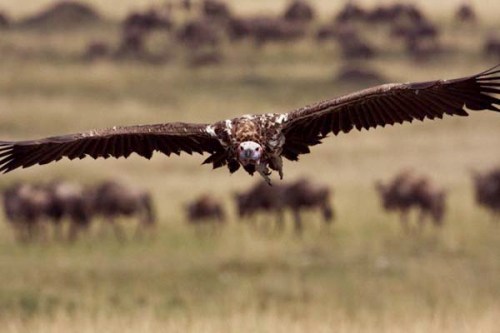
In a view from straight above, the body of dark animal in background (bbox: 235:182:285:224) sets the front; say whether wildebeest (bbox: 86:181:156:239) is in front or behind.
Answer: in front

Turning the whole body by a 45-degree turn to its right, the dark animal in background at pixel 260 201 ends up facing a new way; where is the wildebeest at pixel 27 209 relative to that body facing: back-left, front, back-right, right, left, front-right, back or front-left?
front-left

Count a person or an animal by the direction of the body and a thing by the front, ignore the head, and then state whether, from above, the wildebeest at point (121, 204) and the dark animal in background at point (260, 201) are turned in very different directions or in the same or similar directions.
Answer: same or similar directions

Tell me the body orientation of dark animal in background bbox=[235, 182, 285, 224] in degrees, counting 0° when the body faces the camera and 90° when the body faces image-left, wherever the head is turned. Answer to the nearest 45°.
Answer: approximately 90°

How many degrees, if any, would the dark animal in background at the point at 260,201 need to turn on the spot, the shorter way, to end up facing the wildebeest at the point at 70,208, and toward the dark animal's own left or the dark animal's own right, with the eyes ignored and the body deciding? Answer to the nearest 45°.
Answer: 0° — it already faces it
